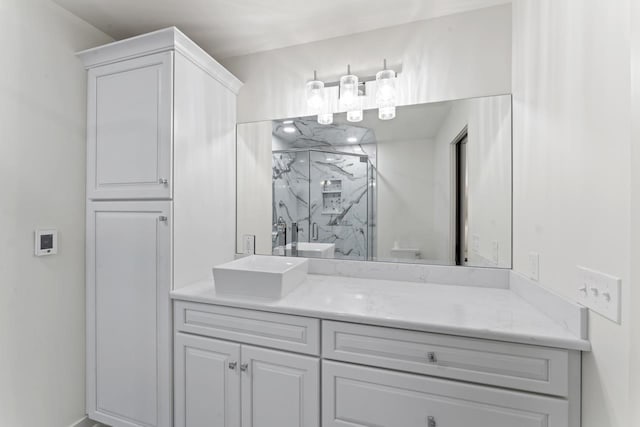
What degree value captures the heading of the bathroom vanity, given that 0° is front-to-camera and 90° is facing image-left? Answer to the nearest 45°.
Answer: approximately 0°

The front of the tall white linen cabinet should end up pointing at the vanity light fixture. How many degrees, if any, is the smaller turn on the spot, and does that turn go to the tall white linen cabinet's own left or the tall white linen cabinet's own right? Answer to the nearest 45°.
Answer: approximately 135° to the tall white linen cabinet's own left

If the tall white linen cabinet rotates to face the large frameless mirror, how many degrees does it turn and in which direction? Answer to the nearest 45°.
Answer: approximately 135° to its left

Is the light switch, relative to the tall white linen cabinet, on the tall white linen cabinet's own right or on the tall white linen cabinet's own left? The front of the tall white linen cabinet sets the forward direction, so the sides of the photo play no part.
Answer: on the tall white linen cabinet's own left

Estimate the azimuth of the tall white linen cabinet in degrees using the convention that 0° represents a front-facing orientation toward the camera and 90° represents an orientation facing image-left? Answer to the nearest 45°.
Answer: approximately 45°

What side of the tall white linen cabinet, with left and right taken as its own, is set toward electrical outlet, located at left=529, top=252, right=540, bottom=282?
left
